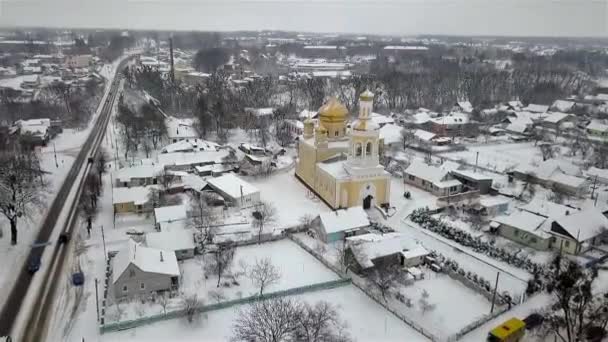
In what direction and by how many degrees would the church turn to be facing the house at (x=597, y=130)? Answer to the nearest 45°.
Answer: approximately 90° to its left

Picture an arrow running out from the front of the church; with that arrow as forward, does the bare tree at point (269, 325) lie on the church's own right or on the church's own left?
on the church's own right

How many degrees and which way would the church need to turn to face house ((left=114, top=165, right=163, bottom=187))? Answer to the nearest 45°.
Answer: approximately 135° to its right

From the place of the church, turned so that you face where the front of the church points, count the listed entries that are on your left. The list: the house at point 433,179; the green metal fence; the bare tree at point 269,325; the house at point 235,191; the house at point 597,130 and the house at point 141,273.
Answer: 2

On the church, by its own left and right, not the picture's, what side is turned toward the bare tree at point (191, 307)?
right

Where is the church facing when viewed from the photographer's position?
facing the viewer and to the right of the viewer

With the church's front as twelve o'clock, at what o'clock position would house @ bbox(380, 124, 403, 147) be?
The house is roughly at 8 o'clock from the church.

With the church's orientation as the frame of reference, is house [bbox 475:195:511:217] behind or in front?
in front

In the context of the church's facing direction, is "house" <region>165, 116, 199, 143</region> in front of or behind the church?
behind

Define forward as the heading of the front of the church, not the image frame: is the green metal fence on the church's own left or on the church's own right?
on the church's own right

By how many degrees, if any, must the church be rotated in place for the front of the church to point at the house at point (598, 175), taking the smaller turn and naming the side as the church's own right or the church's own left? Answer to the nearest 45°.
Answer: approximately 45° to the church's own left

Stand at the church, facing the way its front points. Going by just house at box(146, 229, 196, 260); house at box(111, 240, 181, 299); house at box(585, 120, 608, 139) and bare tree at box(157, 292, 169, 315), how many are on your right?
3

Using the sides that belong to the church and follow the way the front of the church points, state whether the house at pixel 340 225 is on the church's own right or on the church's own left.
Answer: on the church's own right

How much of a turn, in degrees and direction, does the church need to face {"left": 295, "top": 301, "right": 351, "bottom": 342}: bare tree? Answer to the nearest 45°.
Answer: approximately 45° to its right
